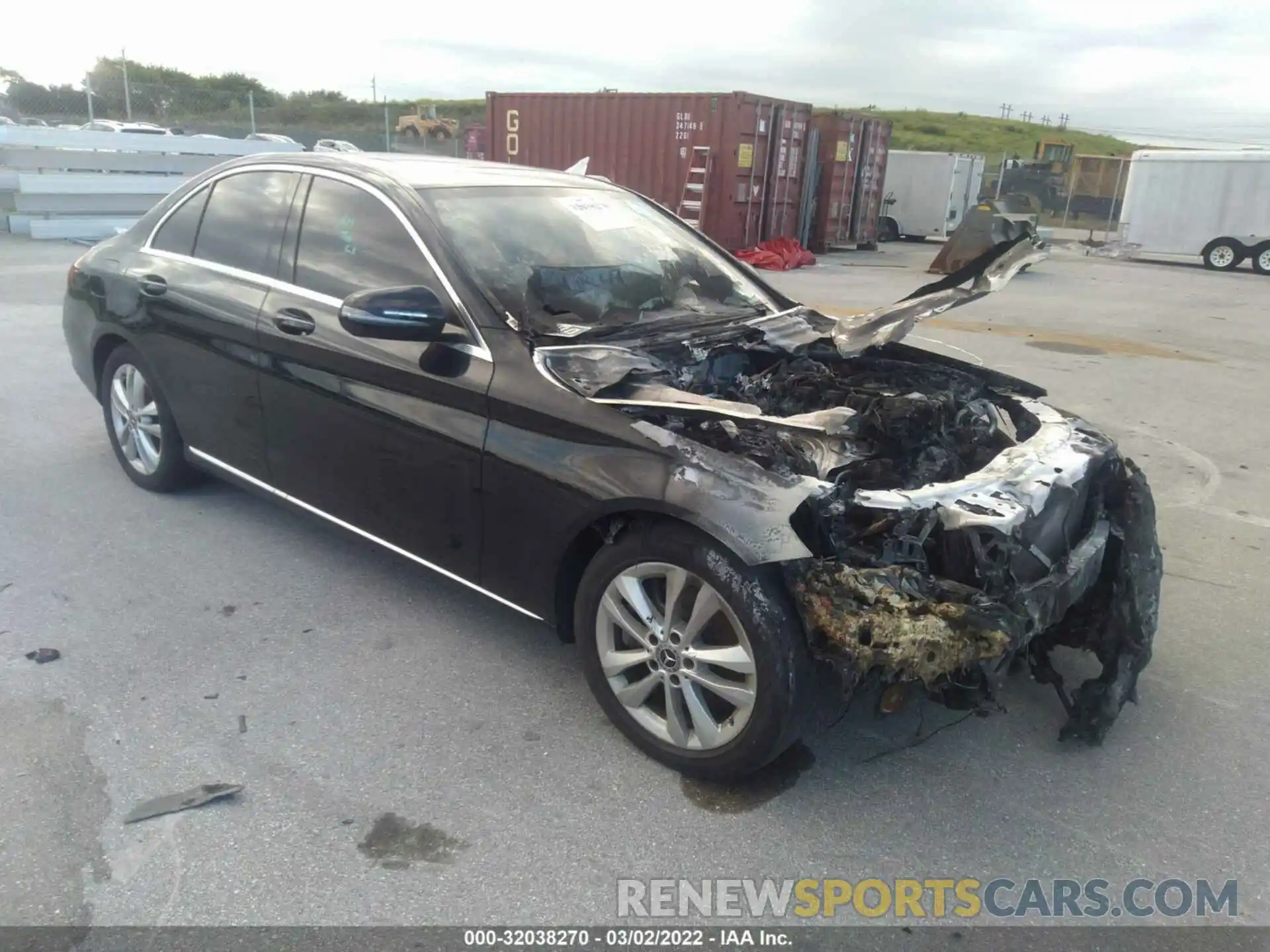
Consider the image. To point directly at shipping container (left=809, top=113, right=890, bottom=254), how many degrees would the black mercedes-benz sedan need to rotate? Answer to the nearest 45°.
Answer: approximately 135° to its left

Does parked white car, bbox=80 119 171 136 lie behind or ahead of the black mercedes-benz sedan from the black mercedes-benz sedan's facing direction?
behind

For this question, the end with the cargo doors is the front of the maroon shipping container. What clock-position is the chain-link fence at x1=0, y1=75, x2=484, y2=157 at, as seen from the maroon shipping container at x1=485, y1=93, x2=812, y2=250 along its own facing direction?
The chain-link fence is roughly at 6 o'clock from the maroon shipping container.

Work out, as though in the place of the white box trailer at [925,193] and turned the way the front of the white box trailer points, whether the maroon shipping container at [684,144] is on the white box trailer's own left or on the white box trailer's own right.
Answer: on the white box trailer's own left

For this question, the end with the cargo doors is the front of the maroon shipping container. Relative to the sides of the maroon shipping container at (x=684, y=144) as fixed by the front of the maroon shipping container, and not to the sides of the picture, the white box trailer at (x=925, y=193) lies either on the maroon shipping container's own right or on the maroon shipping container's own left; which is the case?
on the maroon shipping container's own left

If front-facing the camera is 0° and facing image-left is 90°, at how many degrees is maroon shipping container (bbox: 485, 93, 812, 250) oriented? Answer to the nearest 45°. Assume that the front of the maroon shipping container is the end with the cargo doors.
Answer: approximately 315°

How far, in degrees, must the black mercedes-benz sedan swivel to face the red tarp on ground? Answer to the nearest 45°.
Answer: approximately 135° to its left

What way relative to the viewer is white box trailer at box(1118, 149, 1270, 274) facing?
to the viewer's left
